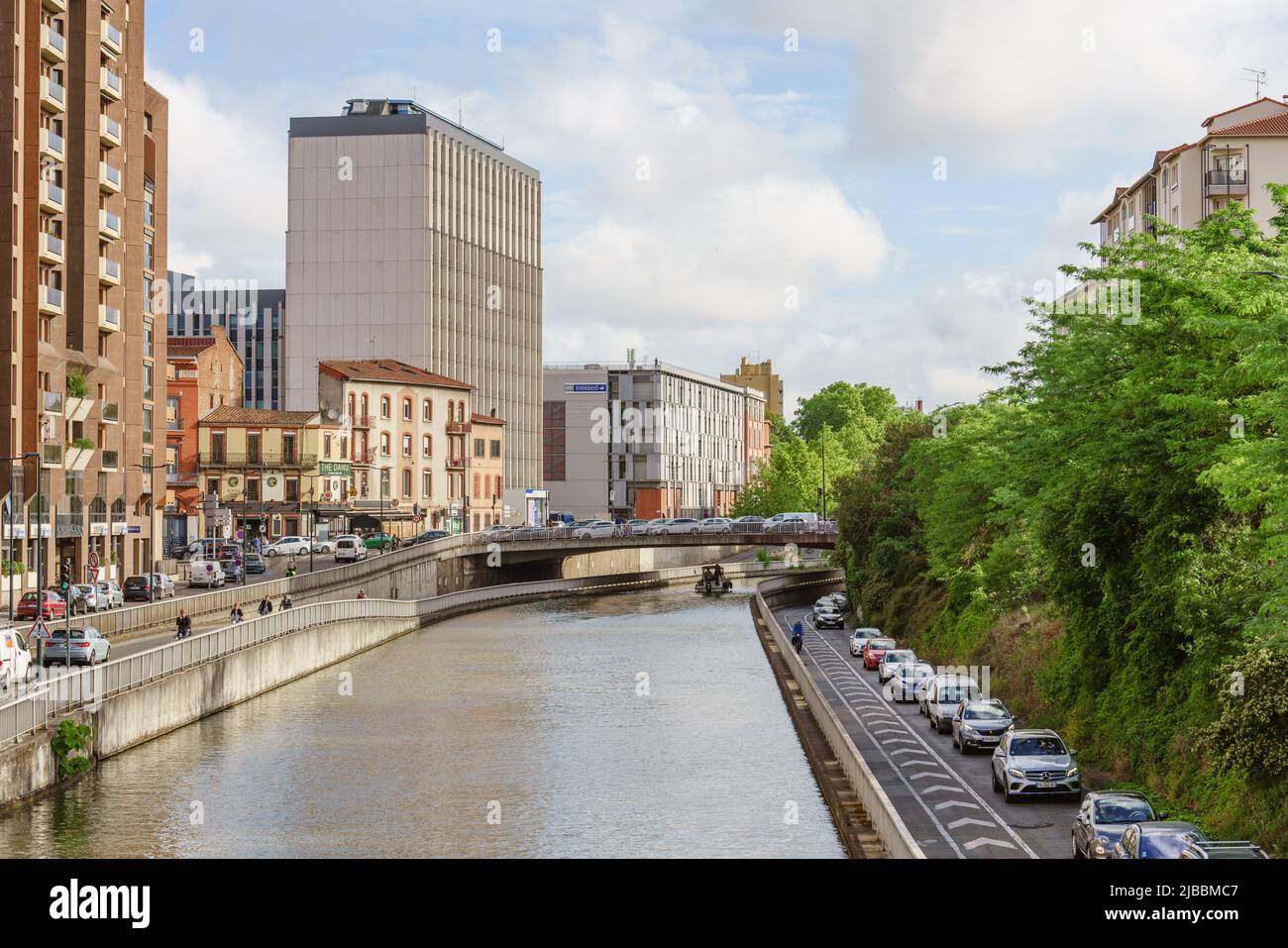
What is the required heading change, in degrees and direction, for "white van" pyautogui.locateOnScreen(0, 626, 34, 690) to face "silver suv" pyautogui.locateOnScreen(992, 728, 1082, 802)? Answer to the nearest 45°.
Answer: approximately 90° to its right

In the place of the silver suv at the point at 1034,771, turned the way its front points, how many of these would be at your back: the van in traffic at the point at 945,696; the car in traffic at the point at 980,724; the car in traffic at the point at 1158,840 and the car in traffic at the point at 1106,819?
2

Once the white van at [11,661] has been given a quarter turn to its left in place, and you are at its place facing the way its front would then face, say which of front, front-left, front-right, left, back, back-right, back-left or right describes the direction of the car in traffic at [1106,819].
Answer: back

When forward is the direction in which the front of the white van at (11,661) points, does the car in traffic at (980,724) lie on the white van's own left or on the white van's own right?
on the white van's own right

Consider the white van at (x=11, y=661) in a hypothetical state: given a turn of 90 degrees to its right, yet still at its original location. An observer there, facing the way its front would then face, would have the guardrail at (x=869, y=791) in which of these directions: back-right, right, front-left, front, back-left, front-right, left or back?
front

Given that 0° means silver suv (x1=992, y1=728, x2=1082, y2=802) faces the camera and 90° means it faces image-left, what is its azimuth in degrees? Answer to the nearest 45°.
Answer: approximately 0°

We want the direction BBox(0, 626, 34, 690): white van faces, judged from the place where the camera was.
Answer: facing away from the viewer and to the right of the viewer

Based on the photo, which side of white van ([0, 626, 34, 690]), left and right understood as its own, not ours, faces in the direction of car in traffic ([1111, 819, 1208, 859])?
right

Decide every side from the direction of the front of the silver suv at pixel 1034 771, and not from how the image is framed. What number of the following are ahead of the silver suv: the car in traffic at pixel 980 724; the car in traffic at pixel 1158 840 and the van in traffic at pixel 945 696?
1

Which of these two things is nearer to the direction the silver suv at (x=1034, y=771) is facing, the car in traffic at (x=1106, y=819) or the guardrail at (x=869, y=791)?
the car in traffic
